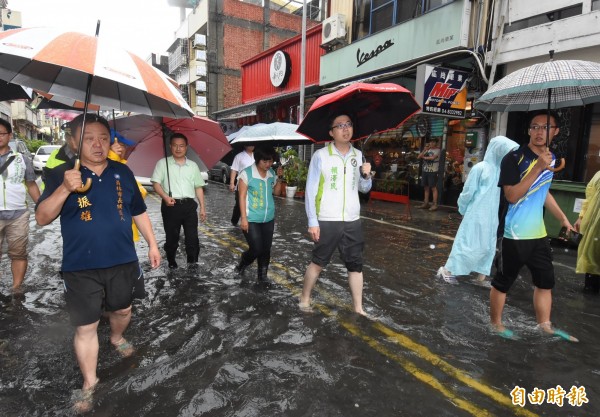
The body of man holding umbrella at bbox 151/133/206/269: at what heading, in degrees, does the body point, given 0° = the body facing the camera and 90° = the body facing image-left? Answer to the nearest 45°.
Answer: approximately 0°

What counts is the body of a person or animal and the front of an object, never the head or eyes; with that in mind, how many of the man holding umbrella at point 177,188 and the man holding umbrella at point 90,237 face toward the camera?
2

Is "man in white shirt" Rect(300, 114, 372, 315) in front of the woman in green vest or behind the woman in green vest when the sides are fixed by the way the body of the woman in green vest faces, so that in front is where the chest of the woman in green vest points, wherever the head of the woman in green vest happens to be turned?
in front

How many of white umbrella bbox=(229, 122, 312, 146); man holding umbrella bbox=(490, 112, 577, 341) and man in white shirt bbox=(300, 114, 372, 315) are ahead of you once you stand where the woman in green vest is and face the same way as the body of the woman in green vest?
2

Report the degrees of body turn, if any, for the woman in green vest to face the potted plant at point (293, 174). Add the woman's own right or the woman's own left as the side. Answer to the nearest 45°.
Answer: approximately 135° to the woman's own left

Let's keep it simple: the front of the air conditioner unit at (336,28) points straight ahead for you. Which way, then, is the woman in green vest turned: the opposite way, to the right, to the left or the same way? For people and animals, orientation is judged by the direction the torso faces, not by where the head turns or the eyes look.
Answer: to the left

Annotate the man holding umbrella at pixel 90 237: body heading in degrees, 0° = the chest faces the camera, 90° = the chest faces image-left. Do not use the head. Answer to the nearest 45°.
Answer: approximately 0°

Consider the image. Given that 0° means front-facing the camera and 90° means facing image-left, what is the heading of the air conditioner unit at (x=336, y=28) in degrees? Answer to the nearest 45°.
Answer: approximately 45°

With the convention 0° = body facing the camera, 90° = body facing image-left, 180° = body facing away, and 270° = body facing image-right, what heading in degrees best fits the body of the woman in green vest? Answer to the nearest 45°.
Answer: approximately 315°

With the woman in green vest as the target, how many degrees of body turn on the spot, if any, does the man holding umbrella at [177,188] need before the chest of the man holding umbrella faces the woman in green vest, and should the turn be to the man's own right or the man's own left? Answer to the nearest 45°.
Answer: approximately 45° to the man's own left

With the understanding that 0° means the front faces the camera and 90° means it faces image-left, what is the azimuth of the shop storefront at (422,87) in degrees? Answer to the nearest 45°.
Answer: approximately 45°
